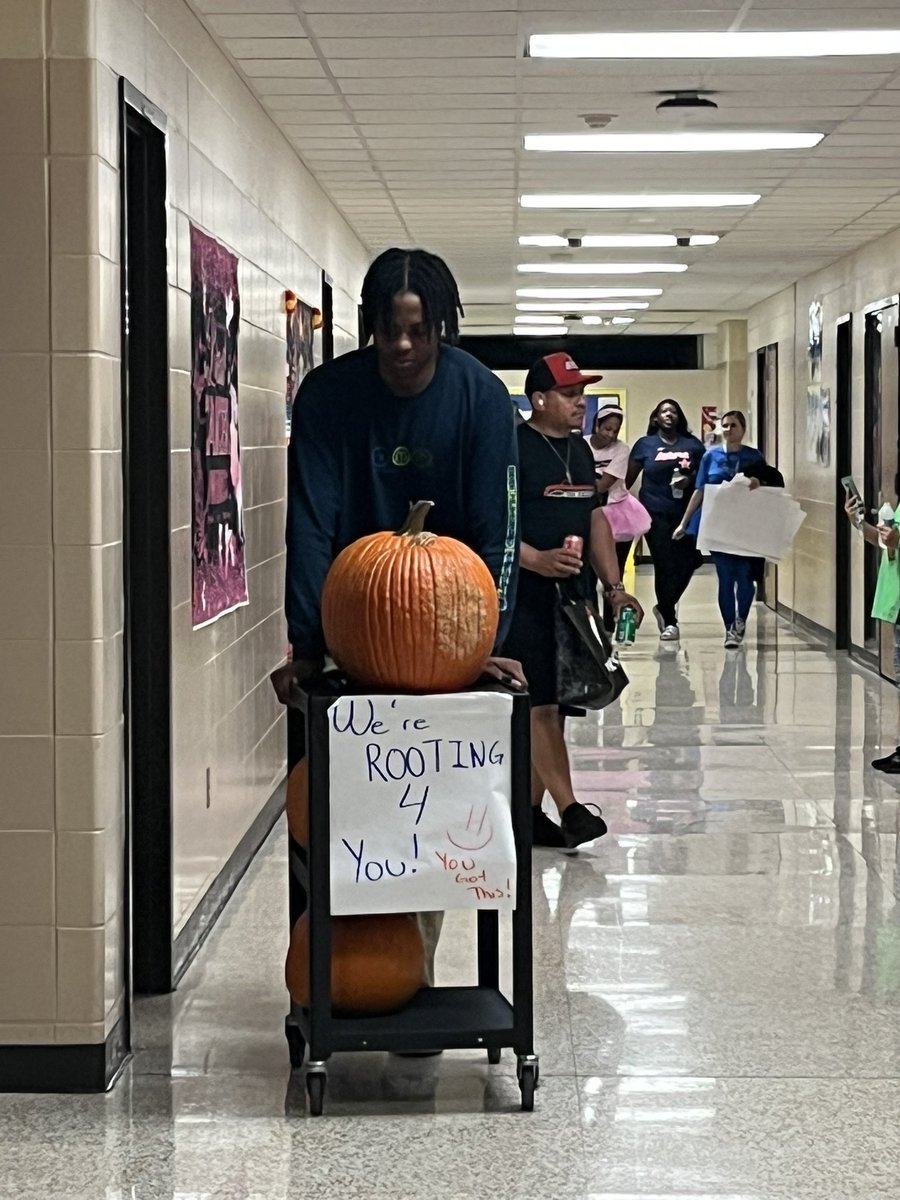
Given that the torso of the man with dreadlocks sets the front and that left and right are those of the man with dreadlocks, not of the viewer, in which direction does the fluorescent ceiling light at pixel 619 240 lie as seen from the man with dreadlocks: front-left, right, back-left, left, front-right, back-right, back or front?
back

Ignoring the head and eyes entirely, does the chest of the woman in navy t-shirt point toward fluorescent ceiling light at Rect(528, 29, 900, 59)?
yes

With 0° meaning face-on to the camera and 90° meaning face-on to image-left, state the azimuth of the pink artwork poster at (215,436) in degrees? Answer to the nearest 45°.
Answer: approximately 270°

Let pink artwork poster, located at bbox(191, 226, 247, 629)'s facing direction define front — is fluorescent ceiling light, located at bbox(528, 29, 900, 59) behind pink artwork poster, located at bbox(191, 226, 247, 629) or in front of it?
in front

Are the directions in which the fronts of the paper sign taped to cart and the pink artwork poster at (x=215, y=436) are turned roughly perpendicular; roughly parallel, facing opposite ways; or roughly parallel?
roughly perpendicular
